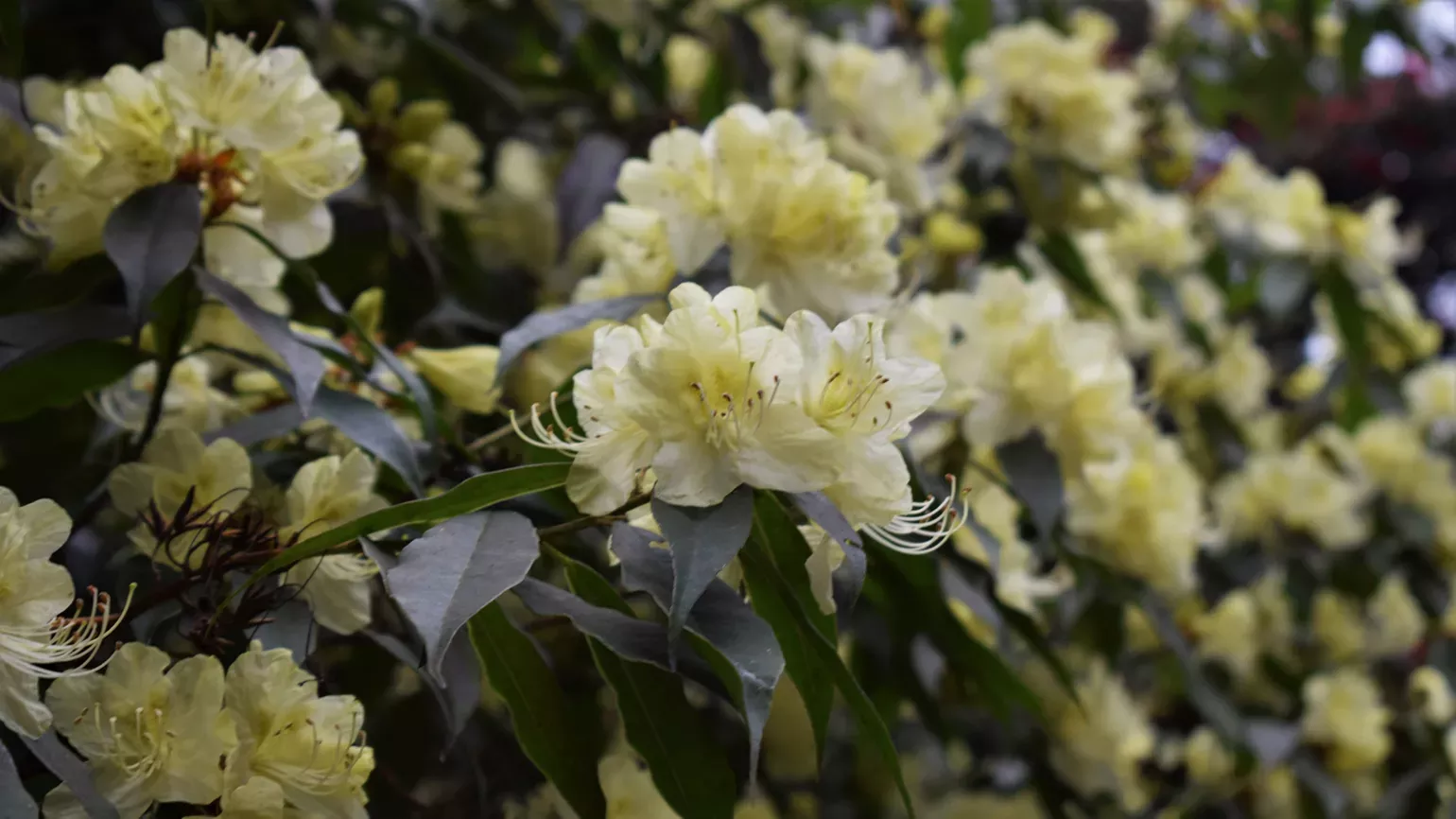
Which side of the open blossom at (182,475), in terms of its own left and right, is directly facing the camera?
front

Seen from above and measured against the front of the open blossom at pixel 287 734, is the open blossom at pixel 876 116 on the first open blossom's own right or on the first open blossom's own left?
on the first open blossom's own left

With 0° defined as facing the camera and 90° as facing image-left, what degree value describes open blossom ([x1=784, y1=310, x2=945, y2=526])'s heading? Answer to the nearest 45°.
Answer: approximately 315°

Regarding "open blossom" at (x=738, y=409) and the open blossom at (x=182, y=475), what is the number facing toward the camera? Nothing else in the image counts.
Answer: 2

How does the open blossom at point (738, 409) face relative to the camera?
toward the camera
